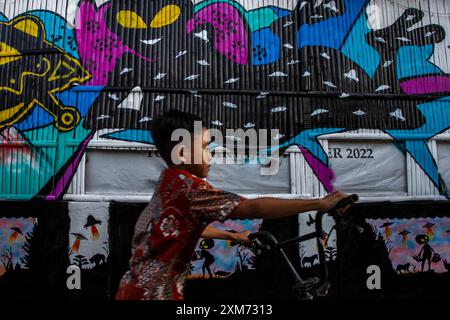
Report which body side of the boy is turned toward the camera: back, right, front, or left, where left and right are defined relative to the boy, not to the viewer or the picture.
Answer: right

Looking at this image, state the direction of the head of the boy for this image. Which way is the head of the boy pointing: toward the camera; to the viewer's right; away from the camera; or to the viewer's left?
to the viewer's right
